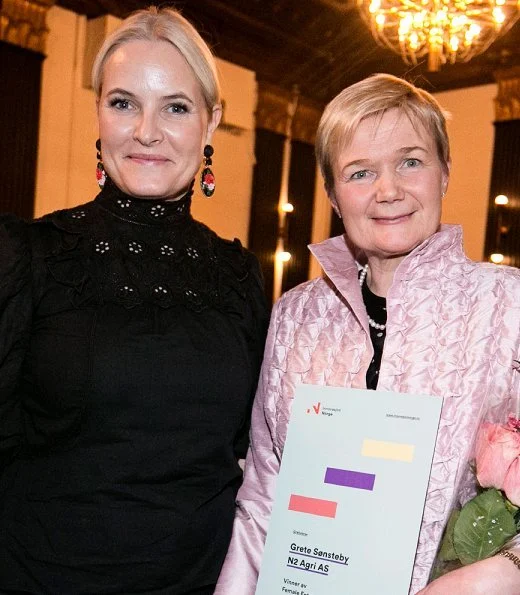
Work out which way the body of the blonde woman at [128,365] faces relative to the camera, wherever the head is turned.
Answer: toward the camera

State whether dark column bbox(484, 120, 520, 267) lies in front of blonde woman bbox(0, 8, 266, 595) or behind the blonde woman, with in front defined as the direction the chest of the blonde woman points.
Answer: behind

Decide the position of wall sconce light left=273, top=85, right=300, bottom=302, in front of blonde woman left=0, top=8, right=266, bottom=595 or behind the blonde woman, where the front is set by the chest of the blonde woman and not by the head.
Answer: behind

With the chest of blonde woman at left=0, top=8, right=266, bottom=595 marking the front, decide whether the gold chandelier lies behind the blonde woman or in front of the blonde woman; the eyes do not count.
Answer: behind

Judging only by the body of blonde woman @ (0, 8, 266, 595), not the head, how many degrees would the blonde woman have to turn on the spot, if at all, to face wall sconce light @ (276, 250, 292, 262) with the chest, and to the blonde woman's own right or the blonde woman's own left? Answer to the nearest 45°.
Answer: approximately 180°

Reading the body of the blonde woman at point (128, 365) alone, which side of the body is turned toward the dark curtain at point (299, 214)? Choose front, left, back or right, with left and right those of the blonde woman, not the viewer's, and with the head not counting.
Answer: back

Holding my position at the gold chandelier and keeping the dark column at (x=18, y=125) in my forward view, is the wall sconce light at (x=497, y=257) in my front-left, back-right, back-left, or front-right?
back-right
